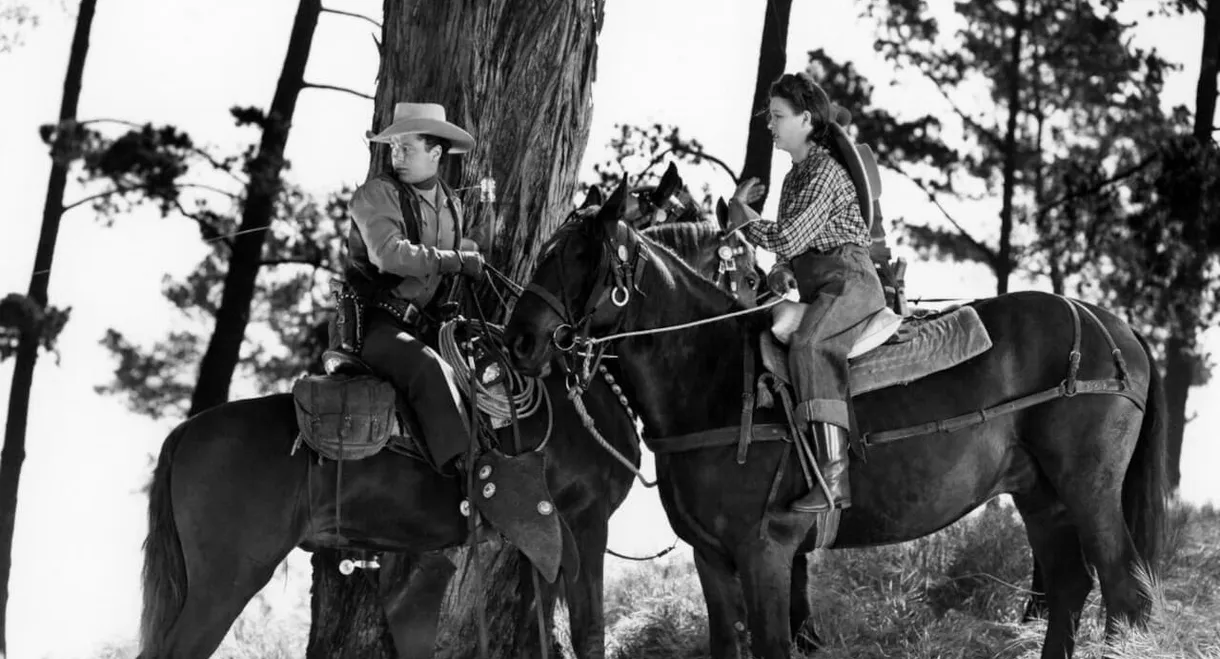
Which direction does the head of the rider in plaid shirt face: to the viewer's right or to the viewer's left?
to the viewer's left

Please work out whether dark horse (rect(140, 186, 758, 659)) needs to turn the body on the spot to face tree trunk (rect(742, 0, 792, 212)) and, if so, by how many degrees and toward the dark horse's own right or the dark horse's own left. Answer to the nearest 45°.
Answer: approximately 45° to the dark horse's own left

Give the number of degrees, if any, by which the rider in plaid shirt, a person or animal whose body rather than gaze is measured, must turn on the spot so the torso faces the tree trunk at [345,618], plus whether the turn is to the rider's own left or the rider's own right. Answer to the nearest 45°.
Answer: approximately 45° to the rider's own right

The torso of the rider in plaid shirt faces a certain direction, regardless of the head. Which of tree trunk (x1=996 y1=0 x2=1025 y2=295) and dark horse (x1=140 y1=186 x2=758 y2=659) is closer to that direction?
the dark horse

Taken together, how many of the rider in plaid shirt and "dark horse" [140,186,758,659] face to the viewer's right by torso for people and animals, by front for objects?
1

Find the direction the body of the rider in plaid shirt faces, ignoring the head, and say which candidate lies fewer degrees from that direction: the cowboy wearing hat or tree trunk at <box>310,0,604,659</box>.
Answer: the cowboy wearing hat

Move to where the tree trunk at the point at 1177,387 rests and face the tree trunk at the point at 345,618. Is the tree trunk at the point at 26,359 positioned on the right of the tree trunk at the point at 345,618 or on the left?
right

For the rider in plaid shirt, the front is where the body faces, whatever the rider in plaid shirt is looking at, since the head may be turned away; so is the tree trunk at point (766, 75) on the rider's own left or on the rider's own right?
on the rider's own right

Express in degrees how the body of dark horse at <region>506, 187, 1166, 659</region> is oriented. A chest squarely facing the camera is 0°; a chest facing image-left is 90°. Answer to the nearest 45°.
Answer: approximately 90°

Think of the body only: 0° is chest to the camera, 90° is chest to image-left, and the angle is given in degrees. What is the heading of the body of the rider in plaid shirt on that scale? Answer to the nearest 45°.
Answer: approximately 90°
